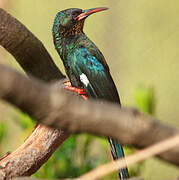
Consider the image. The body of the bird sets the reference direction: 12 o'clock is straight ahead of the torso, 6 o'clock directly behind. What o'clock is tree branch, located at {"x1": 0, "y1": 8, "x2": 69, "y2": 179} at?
The tree branch is roughly at 10 o'clock from the bird.

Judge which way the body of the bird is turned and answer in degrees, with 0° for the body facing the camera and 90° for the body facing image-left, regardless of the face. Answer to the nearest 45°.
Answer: approximately 90°
